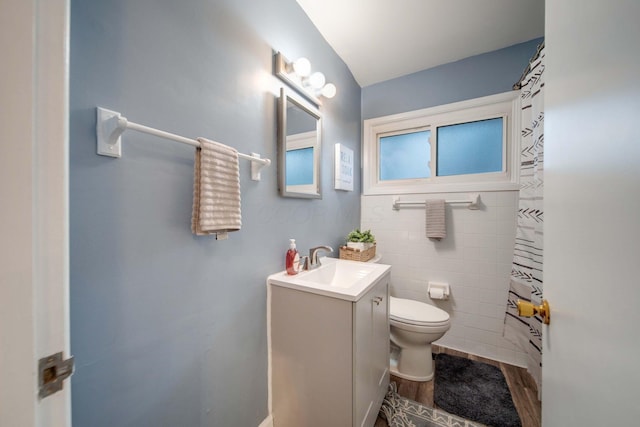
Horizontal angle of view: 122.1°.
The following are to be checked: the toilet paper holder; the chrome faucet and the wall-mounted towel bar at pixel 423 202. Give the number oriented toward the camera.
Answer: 2

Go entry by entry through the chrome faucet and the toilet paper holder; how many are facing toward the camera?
1

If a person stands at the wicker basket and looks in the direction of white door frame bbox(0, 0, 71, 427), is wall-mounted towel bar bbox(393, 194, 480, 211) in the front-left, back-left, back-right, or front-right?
back-left

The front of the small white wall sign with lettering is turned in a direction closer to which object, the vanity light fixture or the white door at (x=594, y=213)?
the white door

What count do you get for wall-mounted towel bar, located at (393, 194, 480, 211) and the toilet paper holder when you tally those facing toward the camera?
2

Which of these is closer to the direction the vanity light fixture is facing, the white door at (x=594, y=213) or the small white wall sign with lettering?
the white door

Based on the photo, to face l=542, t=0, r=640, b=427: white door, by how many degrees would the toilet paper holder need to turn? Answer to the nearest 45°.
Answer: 0° — it already faces it

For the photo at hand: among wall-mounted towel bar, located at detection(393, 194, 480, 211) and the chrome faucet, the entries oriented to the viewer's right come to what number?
1

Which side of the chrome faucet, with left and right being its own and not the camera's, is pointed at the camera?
right
